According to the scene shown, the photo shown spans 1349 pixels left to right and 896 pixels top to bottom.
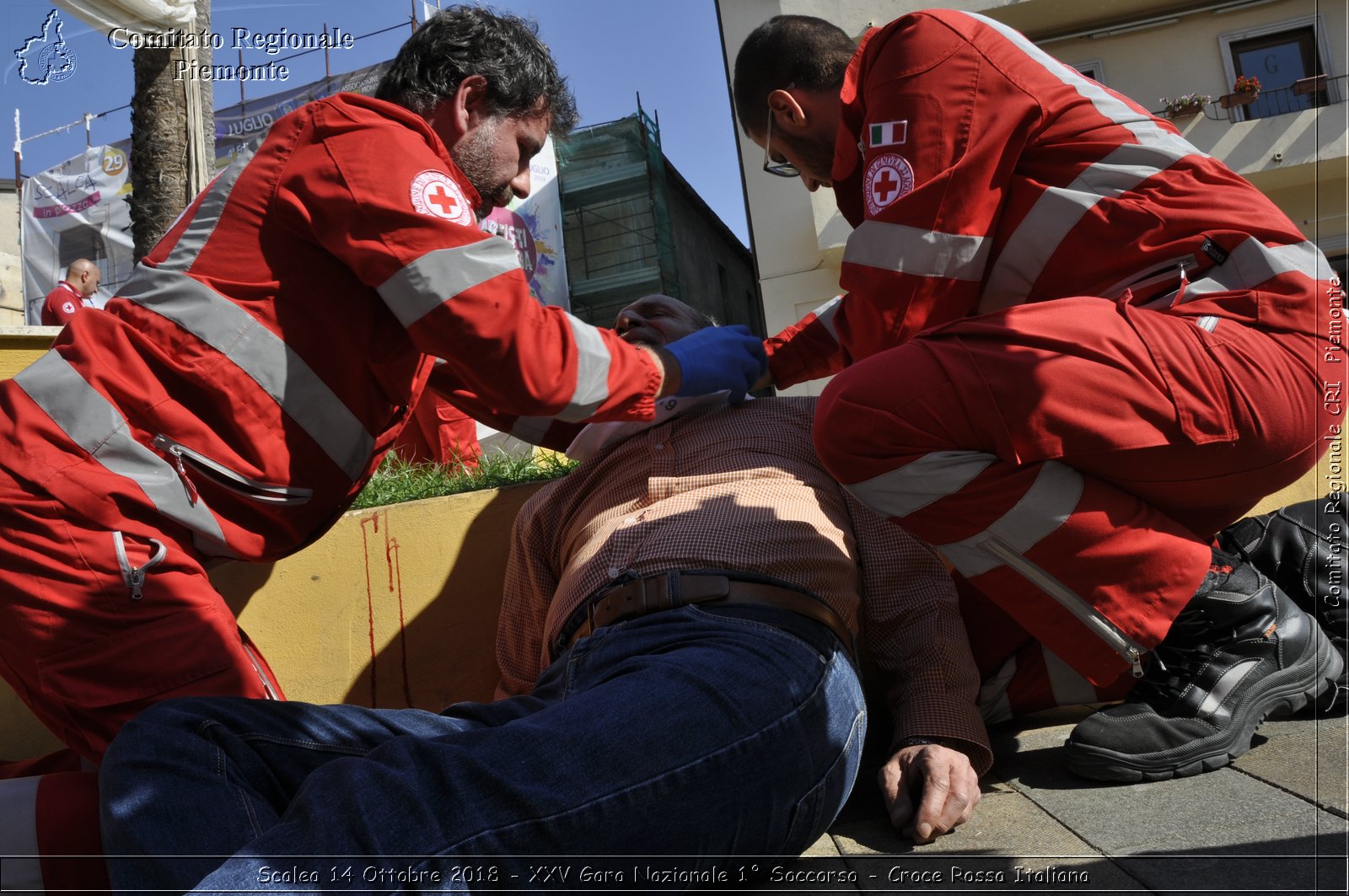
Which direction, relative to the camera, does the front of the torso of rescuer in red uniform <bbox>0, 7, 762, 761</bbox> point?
to the viewer's right

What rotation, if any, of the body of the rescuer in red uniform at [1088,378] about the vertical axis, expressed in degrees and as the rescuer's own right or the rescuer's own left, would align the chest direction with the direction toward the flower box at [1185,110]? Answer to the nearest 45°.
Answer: approximately 90° to the rescuer's own right

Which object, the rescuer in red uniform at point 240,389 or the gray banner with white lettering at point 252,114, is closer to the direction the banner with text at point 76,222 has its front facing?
the rescuer in red uniform

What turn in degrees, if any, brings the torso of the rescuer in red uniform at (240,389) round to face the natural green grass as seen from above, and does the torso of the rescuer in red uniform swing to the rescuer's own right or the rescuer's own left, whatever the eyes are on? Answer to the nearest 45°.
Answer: approximately 90° to the rescuer's own left

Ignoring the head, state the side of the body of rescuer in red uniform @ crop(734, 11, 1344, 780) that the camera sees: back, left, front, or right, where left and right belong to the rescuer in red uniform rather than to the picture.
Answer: left

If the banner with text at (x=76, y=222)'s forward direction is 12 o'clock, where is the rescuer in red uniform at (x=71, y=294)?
The rescuer in red uniform is roughly at 12 o'clock from the banner with text.

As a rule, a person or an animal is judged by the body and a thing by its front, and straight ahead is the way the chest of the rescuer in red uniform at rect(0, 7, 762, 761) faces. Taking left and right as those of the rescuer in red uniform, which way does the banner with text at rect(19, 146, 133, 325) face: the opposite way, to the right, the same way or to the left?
to the right

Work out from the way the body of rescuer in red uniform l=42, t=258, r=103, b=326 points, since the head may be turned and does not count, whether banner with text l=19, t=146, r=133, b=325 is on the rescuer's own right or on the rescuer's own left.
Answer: on the rescuer's own left

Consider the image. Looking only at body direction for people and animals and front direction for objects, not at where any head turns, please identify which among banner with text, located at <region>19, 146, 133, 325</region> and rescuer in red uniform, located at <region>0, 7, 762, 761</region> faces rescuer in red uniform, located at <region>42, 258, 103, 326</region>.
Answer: the banner with text

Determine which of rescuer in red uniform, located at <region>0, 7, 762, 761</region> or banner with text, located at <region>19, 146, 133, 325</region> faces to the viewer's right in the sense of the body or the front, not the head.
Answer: the rescuer in red uniform
